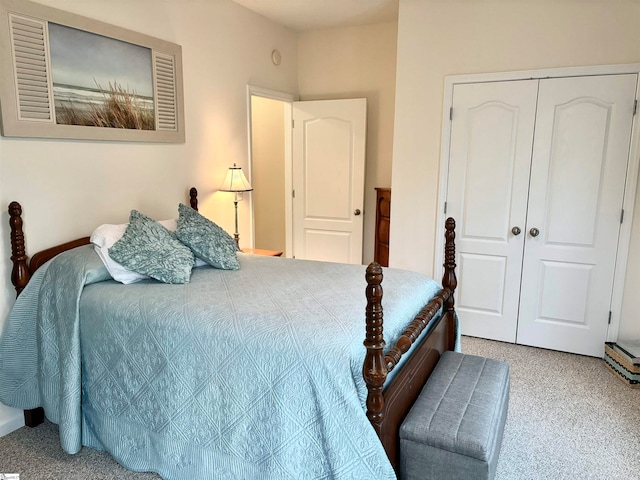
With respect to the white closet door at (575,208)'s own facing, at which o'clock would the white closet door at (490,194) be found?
the white closet door at (490,194) is roughly at 3 o'clock from the white closet door at (575,208).

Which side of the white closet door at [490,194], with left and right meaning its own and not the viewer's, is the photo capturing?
front

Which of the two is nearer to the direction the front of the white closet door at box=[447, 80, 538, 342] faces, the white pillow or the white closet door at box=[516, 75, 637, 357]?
the white pillow

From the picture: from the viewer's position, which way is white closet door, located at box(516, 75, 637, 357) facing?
facing the viewer

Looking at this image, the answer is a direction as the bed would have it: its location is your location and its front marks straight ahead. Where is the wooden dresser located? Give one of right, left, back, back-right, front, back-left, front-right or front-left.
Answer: left

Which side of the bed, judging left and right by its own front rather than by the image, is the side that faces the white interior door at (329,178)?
left

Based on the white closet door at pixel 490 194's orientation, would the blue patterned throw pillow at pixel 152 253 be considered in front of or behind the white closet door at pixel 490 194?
in front

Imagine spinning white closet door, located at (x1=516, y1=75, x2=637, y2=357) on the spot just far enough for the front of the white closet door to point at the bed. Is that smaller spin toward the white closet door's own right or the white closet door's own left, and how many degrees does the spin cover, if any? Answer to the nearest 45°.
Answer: approximately 45° to the white closet door's own right

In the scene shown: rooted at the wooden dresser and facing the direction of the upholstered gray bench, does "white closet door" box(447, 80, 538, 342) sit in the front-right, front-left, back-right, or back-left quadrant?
front-left

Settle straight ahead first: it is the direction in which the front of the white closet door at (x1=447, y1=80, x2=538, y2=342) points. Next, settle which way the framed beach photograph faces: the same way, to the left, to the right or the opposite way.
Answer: to the left

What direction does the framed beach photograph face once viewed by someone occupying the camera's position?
facing the viewer and to the right of the viewer

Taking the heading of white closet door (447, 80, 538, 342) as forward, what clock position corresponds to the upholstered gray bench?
The upholstered gray bench is roughly at 12 o'clock from the white closet door.
